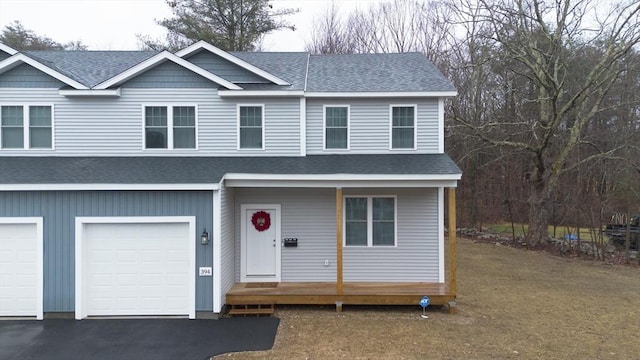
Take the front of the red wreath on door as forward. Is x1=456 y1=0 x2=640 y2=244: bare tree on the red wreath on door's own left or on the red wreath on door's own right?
on the red wreath on door's own left

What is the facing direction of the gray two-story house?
toward the camera

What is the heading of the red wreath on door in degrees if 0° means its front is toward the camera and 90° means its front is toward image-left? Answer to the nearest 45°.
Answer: approximately 0°

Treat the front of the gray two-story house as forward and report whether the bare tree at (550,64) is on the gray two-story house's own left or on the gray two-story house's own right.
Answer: on the gray two-story house's own left
